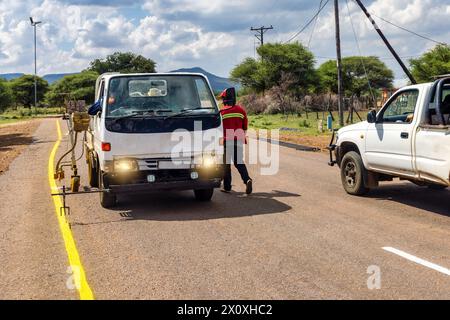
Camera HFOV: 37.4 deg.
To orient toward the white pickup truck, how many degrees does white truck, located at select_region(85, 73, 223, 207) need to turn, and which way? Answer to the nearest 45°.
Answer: approximately 90° to its left

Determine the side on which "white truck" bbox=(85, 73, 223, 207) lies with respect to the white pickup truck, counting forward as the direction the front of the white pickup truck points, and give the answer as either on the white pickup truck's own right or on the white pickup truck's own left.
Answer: on the white pickup truck's own left

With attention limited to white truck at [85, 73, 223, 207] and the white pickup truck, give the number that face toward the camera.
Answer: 1

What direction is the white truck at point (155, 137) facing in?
toward the camera

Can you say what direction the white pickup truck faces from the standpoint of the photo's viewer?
facing away from the viewer and to the left of the viewer

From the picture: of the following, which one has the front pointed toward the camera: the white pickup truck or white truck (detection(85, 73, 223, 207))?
the white truck
